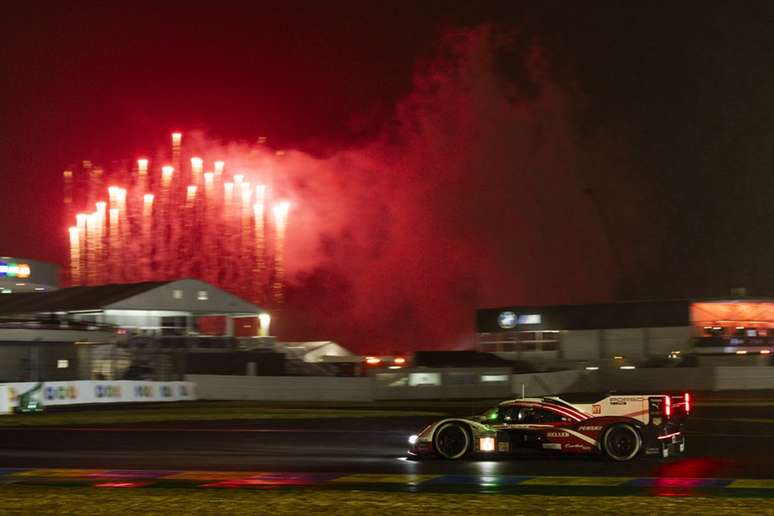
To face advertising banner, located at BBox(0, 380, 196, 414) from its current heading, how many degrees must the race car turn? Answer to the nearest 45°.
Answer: approximately 45° to its right

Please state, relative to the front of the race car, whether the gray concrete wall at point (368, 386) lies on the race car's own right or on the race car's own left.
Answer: on the race car's own right

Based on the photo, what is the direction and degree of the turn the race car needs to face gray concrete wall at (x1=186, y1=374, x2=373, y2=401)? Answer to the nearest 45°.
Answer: approximately 45° to its right

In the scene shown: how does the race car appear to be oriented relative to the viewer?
to the viewer's left
